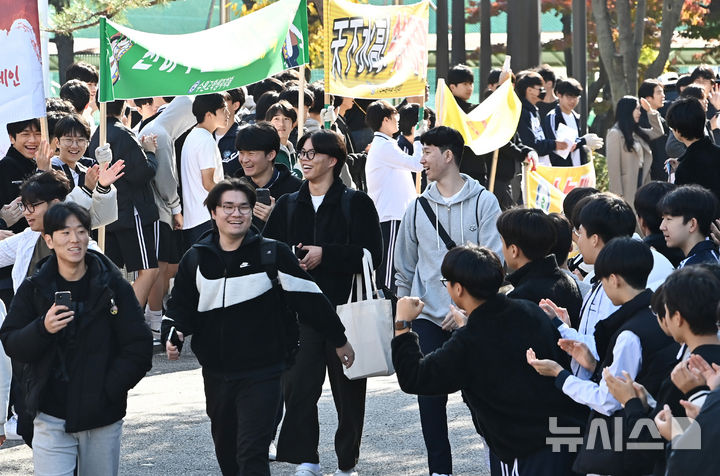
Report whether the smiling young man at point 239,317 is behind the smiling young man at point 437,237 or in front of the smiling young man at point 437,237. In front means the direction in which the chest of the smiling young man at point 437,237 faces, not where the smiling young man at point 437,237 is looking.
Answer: in front

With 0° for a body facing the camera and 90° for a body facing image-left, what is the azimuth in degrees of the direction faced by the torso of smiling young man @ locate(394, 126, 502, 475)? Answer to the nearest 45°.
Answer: approximately 45°

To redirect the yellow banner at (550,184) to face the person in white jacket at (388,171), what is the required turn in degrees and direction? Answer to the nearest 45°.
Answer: approximately 45° to its right

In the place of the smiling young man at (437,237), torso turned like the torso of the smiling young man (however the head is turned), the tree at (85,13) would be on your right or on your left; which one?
on your right

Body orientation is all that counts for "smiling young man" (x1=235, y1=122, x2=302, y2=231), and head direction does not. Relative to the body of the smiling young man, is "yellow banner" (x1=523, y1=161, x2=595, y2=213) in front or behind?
behind

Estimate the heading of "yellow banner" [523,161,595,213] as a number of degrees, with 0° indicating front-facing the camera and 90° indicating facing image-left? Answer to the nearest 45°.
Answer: approximately 0°

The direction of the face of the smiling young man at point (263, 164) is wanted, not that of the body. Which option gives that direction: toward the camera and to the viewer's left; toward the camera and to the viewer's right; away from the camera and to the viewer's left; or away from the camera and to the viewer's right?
toward the camera and to the viewer's left

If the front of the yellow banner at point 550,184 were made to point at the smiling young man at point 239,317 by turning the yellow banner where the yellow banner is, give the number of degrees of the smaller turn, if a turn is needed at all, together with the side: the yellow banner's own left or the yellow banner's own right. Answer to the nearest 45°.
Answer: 0° — it already faces them

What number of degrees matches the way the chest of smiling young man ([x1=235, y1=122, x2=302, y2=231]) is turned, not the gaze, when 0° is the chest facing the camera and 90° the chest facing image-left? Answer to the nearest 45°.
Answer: approximately 45°
